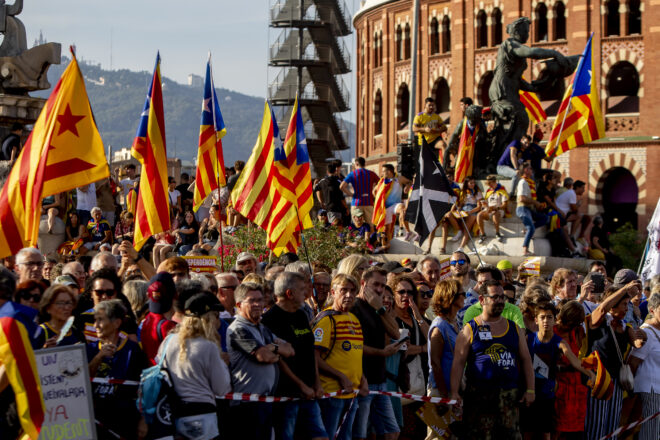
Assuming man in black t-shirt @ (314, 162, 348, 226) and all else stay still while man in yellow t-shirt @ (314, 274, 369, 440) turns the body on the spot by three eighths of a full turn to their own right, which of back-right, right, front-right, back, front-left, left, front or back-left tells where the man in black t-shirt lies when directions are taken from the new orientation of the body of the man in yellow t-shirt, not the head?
right

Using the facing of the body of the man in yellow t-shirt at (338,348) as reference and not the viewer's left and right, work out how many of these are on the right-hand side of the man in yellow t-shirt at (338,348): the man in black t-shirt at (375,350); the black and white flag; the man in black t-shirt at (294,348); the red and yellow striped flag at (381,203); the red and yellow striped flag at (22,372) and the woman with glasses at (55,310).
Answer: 3

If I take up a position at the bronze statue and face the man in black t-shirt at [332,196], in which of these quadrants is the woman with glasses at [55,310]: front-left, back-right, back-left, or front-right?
front-left

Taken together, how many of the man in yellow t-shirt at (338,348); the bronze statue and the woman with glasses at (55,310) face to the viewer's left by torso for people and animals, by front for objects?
0

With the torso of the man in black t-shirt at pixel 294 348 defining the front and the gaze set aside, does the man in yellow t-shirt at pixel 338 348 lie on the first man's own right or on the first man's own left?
on the first man's own left

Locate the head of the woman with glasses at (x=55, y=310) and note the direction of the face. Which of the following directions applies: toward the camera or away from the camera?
toward the camera

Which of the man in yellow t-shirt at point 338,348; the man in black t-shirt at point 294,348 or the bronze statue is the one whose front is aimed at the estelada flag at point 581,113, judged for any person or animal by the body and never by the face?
the bronze statue

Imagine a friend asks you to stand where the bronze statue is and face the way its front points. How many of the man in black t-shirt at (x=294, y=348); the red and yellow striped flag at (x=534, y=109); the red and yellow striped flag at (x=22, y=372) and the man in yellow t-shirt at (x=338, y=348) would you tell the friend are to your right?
3

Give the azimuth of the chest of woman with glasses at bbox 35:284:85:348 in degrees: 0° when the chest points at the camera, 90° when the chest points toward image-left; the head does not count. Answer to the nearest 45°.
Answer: approximately 315°

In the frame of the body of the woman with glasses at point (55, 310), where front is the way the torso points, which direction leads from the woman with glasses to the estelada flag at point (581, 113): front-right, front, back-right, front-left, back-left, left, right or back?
left
